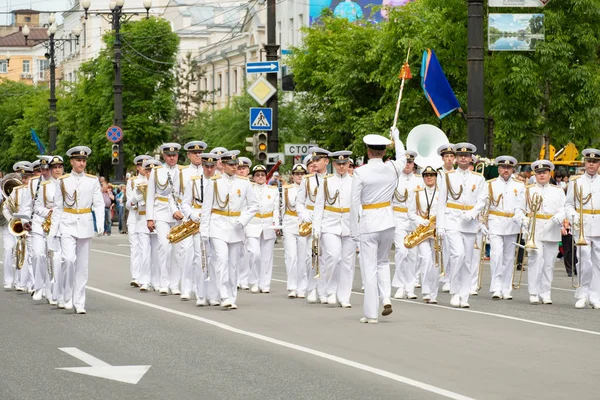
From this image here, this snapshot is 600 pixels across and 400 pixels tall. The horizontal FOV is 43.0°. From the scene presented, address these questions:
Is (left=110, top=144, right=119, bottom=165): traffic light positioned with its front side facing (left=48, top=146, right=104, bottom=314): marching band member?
yes

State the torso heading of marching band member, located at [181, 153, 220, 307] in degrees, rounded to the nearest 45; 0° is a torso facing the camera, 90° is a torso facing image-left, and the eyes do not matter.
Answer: approximately 0°

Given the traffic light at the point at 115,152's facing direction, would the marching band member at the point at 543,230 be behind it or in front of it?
in front

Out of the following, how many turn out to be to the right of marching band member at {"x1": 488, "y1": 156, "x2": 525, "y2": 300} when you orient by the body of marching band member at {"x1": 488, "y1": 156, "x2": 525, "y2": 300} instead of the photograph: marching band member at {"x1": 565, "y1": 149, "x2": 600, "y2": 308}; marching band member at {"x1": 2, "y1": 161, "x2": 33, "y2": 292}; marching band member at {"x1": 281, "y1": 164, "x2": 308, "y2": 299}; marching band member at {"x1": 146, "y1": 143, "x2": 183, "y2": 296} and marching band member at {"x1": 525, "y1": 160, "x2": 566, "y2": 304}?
3

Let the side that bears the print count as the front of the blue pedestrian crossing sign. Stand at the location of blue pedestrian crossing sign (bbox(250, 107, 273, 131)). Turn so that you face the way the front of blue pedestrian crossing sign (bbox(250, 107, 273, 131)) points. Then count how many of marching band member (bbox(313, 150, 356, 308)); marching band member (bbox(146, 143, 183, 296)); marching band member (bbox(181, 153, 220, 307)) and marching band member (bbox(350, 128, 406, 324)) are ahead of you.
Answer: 4

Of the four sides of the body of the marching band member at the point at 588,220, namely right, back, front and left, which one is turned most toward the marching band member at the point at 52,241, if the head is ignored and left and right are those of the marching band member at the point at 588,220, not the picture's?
right

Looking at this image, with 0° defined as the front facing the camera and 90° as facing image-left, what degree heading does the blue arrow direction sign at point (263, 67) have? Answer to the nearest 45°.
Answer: approximately 0°
